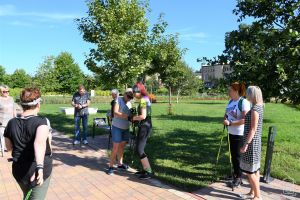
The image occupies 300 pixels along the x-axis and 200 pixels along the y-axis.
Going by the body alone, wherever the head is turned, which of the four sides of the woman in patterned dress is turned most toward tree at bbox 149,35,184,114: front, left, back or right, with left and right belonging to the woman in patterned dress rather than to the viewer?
right

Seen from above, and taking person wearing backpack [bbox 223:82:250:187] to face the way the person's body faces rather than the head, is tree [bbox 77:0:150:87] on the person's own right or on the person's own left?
on the person's own right

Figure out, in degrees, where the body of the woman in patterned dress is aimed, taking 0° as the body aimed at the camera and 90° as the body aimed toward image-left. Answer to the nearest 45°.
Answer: approximately 90°

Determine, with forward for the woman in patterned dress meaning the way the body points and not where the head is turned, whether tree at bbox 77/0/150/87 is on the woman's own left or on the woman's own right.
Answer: on the woman's own right

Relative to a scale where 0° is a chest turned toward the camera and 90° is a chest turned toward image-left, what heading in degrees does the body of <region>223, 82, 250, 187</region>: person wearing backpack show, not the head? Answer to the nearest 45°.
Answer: approximately 45°

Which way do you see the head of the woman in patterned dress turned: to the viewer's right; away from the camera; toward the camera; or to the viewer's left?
to the viewer's left

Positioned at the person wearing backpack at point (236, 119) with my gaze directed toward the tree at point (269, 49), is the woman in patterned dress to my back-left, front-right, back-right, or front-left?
back-right

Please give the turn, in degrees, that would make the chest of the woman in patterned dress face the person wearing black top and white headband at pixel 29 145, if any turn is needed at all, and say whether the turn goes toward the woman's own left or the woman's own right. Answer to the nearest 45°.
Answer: approximately 45° to the woman's own left
